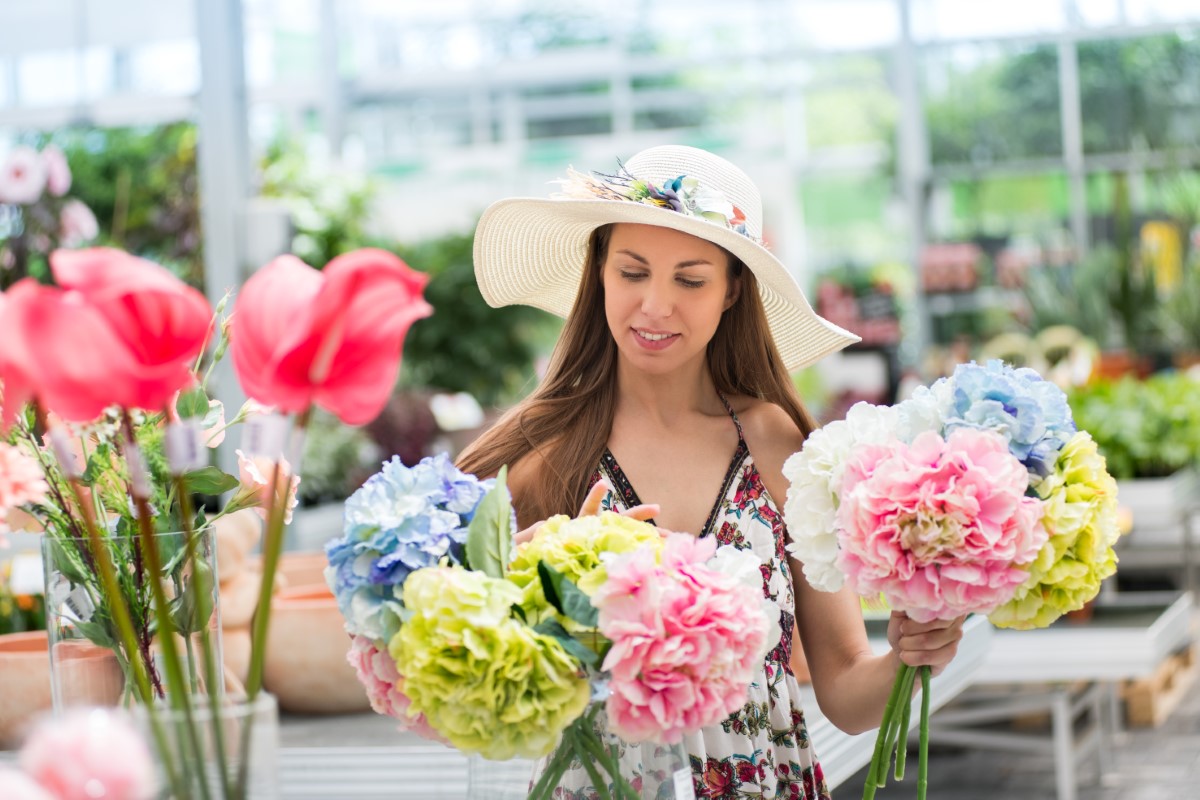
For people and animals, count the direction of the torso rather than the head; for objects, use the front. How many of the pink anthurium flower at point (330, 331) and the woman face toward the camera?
2

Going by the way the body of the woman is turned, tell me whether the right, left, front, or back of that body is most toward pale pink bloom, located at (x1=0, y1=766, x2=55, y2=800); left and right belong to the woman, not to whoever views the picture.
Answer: front

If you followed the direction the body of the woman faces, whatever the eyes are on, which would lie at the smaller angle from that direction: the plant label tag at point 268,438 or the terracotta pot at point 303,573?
the plant label tag

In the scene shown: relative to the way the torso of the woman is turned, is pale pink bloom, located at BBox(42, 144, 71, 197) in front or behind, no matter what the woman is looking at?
behind

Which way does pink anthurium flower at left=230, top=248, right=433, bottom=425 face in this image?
toward the camera

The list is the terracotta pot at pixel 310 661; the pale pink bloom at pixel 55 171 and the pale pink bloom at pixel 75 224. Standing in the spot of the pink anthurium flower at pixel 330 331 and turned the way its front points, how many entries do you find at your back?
3

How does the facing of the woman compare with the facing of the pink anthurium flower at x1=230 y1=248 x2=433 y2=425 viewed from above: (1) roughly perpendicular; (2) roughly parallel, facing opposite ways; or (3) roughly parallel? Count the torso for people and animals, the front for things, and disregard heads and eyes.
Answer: roughly parallel

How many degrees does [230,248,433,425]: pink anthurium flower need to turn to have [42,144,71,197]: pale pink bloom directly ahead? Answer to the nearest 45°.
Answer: approximately 180°
